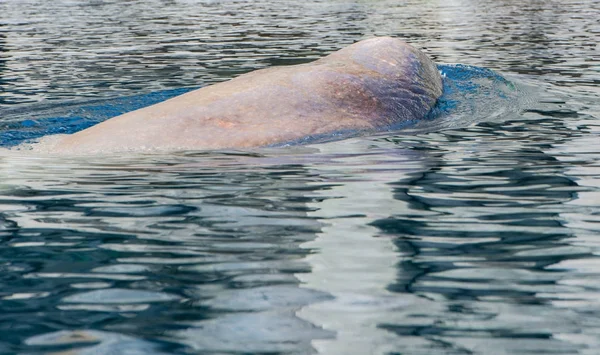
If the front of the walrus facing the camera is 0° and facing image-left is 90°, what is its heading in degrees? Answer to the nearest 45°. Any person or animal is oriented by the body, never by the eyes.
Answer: approximately 270°
